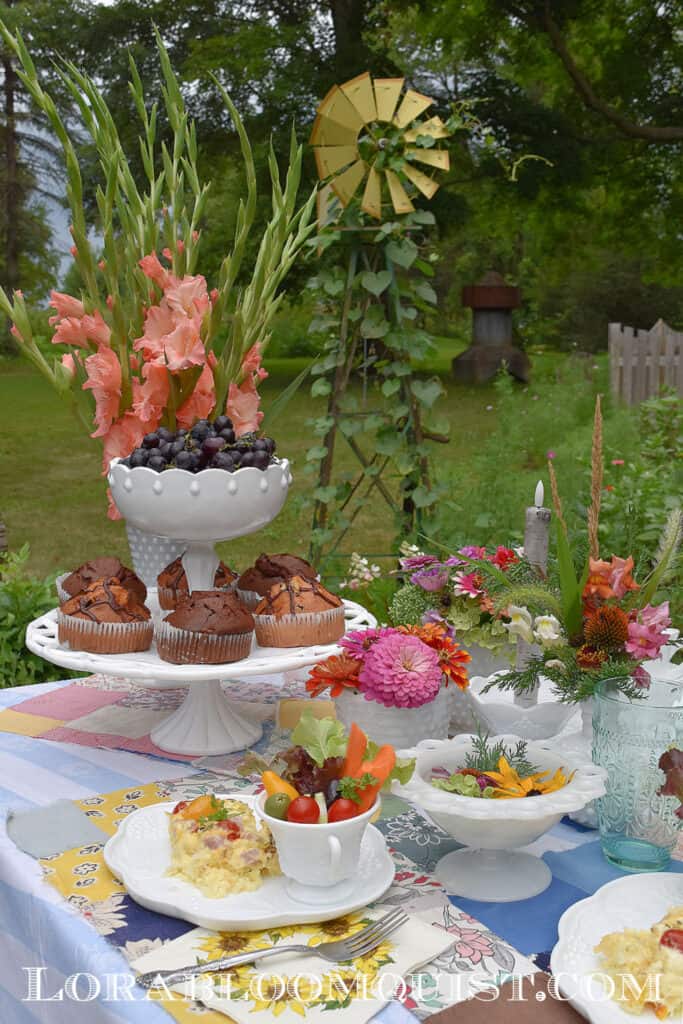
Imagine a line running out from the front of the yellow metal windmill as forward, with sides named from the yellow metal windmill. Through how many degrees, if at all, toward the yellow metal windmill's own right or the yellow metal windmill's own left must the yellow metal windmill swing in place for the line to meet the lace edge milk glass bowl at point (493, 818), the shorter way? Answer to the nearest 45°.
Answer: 0° — it already faces it

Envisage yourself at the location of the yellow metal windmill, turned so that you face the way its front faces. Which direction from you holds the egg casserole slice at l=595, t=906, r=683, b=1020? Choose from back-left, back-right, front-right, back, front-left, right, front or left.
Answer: front

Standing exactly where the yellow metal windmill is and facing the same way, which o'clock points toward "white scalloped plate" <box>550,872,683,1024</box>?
The white scalloped plate is roughly at 12 o'clock from the yellow metal windmill.

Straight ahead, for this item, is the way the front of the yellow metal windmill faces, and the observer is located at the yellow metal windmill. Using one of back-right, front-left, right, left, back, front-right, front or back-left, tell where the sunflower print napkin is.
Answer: front

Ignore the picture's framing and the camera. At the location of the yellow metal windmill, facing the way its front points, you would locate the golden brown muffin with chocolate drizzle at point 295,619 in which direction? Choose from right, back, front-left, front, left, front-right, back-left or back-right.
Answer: front

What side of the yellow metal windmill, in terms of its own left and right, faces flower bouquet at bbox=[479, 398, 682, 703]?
front

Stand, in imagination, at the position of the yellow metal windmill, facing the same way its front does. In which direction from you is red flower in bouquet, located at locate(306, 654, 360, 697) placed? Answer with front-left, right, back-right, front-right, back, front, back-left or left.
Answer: front

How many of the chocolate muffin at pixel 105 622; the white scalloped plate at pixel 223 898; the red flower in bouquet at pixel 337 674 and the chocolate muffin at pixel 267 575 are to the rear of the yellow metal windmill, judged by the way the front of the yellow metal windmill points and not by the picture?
0

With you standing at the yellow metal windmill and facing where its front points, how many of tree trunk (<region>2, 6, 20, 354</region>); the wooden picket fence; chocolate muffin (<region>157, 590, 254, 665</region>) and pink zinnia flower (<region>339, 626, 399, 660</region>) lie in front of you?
2

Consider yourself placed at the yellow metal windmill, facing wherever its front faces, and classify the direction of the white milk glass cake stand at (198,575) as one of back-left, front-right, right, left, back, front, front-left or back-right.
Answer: front

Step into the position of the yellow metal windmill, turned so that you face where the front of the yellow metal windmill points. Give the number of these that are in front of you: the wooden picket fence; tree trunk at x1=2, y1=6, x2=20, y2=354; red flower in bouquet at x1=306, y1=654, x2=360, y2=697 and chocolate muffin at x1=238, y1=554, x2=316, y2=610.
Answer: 2

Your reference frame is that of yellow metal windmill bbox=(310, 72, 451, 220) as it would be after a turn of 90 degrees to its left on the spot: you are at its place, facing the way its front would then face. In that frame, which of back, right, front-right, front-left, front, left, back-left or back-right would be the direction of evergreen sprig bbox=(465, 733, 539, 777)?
right

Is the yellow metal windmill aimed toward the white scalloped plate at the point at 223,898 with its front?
yes

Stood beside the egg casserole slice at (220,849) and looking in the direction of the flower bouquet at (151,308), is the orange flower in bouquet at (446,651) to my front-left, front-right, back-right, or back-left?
front-right

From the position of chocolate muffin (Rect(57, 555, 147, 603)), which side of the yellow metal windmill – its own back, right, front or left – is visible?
front

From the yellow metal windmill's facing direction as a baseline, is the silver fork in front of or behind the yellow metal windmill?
in front

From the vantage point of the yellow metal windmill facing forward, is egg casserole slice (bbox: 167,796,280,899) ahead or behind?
ahead

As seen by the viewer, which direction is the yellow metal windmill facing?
toward the camera

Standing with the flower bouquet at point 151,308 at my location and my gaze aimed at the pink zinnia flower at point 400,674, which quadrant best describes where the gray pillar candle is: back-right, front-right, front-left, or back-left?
front-left
